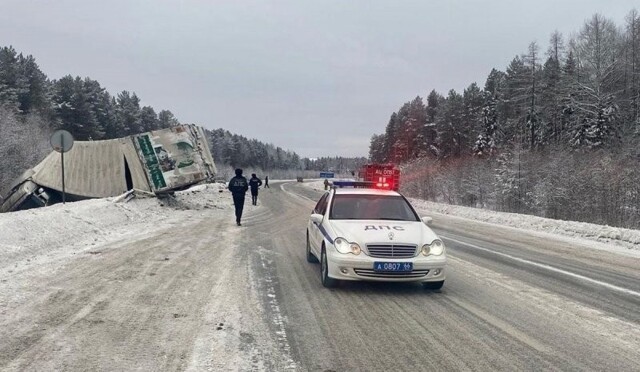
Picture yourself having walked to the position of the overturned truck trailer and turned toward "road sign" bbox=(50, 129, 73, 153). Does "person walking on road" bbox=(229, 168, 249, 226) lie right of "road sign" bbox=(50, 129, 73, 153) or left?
left

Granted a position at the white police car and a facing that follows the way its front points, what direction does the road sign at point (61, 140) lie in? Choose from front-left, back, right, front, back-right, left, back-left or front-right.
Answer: back-right

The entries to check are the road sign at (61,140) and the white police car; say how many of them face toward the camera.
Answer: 1

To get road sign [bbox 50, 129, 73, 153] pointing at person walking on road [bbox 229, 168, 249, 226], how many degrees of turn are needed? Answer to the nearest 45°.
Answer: approximately 90° to its right

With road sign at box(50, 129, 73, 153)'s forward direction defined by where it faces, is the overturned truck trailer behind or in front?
in front

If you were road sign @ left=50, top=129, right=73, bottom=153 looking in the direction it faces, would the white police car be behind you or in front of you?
behind

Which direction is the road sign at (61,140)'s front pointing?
away from the camera

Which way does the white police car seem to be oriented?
toward the camera
